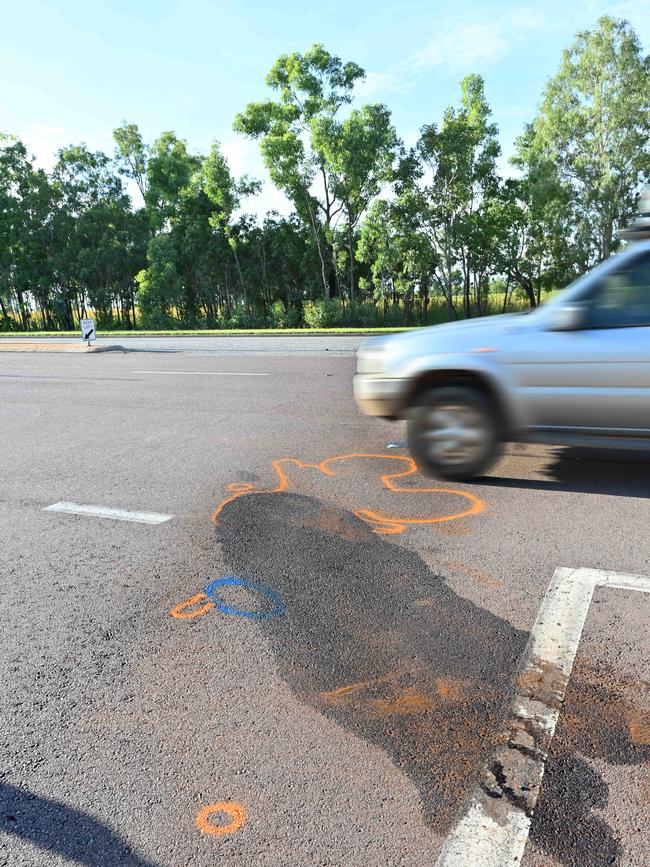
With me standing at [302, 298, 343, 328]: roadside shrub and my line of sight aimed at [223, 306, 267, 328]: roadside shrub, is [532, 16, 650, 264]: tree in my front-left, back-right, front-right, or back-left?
back-right

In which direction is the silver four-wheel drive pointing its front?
to the viewer's left

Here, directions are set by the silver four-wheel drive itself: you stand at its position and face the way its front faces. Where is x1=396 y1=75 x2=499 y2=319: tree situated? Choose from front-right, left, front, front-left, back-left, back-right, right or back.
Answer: right

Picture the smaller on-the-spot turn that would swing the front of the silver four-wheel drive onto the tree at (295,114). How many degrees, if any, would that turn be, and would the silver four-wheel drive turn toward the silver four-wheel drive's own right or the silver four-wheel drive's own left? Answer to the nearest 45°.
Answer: approximately 90° to the silver four-wheel drive's own right

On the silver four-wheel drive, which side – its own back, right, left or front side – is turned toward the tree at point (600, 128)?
right

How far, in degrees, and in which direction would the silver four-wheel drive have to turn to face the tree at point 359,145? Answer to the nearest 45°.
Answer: approximately 90° to its right

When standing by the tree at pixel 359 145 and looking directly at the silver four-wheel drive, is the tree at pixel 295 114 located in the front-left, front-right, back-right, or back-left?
back-right

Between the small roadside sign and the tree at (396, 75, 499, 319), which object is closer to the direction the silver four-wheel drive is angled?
the small roadside sign

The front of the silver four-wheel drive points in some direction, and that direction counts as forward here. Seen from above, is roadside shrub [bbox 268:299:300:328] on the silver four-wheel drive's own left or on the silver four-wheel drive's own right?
on the silver four-wheel drive's own right

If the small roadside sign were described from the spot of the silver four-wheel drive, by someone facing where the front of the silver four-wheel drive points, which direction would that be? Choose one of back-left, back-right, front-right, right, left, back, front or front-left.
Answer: front-right

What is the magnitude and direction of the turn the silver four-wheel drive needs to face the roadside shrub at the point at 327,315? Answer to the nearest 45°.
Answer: approximately 90° to its right
